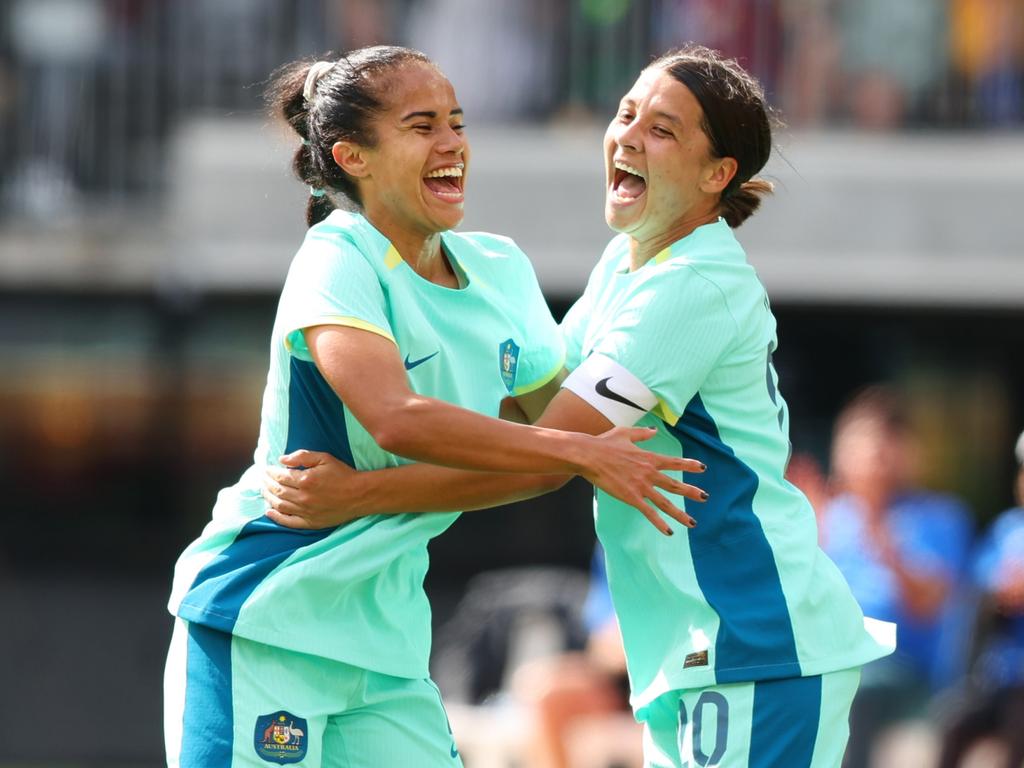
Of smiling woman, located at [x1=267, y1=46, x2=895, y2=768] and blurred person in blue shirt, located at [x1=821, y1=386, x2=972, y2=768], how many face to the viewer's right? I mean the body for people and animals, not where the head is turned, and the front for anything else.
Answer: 0

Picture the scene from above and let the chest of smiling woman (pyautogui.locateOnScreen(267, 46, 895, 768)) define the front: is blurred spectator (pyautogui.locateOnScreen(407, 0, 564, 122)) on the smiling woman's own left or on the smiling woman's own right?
on the smiling woman's own right

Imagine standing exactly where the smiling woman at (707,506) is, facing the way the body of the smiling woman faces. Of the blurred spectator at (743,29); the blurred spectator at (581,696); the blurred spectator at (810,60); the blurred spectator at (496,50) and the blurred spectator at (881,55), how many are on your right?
5

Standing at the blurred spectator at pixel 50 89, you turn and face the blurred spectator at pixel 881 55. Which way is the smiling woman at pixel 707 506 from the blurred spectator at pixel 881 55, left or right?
right

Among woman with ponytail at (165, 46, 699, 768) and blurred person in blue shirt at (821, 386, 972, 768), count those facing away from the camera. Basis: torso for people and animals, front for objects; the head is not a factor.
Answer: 0

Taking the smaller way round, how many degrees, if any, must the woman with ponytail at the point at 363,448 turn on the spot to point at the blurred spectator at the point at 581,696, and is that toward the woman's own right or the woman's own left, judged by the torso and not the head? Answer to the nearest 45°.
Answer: approximately 135° to the woman's own left

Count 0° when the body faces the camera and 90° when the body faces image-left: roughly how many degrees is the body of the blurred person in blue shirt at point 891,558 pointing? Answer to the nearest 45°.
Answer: approximately 45°

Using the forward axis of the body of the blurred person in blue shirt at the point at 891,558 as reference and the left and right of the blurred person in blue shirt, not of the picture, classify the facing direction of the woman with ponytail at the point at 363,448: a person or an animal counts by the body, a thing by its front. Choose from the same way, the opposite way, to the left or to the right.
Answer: to the left

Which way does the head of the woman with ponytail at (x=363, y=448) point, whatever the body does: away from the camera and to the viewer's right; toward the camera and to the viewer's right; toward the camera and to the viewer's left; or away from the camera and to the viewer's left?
toward the camera and to the viewer's right

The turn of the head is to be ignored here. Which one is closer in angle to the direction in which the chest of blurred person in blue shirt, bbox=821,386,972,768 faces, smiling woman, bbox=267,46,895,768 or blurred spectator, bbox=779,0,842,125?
the smiling woman

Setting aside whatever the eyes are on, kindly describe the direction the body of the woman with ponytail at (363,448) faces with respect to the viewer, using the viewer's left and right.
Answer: facing the viewer and to the right of the viewer

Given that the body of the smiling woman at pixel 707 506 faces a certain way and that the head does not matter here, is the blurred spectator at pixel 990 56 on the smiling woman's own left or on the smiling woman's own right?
on the smiling woman's own right

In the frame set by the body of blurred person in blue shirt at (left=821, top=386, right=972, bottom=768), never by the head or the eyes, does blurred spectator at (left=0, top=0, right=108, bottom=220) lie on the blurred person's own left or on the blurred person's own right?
on the blurred person's own right

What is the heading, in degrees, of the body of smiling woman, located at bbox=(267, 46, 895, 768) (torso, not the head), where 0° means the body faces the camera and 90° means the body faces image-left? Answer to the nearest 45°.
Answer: approximately 90°
